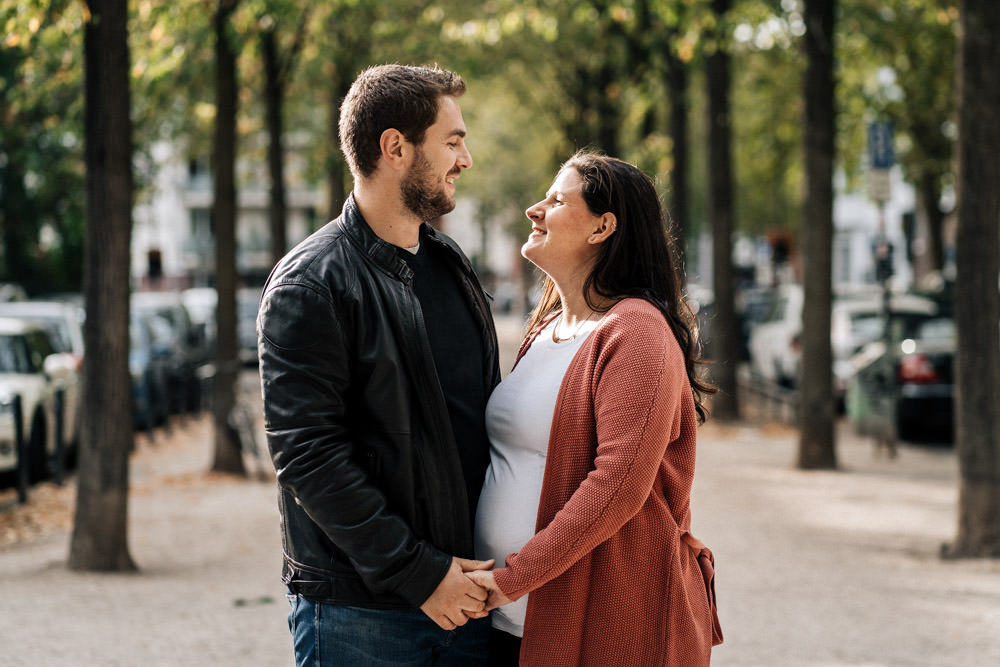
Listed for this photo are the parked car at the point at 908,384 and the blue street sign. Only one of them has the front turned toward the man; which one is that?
the blue street sign

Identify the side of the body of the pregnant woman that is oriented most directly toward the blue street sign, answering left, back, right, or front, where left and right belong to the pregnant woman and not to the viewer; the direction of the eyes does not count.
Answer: right

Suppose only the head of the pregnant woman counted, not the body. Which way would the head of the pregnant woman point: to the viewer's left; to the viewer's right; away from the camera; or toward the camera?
to the viewer's left

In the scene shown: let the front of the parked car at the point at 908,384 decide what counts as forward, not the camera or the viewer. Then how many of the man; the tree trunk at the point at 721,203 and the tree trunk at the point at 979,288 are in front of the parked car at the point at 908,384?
1

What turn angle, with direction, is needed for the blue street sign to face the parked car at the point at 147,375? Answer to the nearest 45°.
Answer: approximately 90° to its right

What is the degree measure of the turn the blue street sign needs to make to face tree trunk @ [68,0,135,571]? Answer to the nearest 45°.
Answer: approximately 45° to its right

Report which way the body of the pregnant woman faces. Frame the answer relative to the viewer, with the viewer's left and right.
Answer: facing to the left of the viewer

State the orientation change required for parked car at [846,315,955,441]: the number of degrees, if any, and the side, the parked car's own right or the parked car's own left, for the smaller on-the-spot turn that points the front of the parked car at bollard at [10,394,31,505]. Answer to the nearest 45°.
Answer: approximately 90° to the parked car's own left

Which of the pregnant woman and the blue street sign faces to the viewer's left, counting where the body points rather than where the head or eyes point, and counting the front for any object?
the pregnant woman

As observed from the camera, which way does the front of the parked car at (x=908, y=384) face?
facing away from the viewer and to the left of the viewer

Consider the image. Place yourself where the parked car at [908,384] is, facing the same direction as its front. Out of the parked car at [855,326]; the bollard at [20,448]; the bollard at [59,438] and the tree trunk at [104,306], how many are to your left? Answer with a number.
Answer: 3

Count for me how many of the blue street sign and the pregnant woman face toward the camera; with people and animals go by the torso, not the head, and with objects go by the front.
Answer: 1

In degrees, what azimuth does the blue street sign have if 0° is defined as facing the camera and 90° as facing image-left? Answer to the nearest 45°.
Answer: approximately 0°
